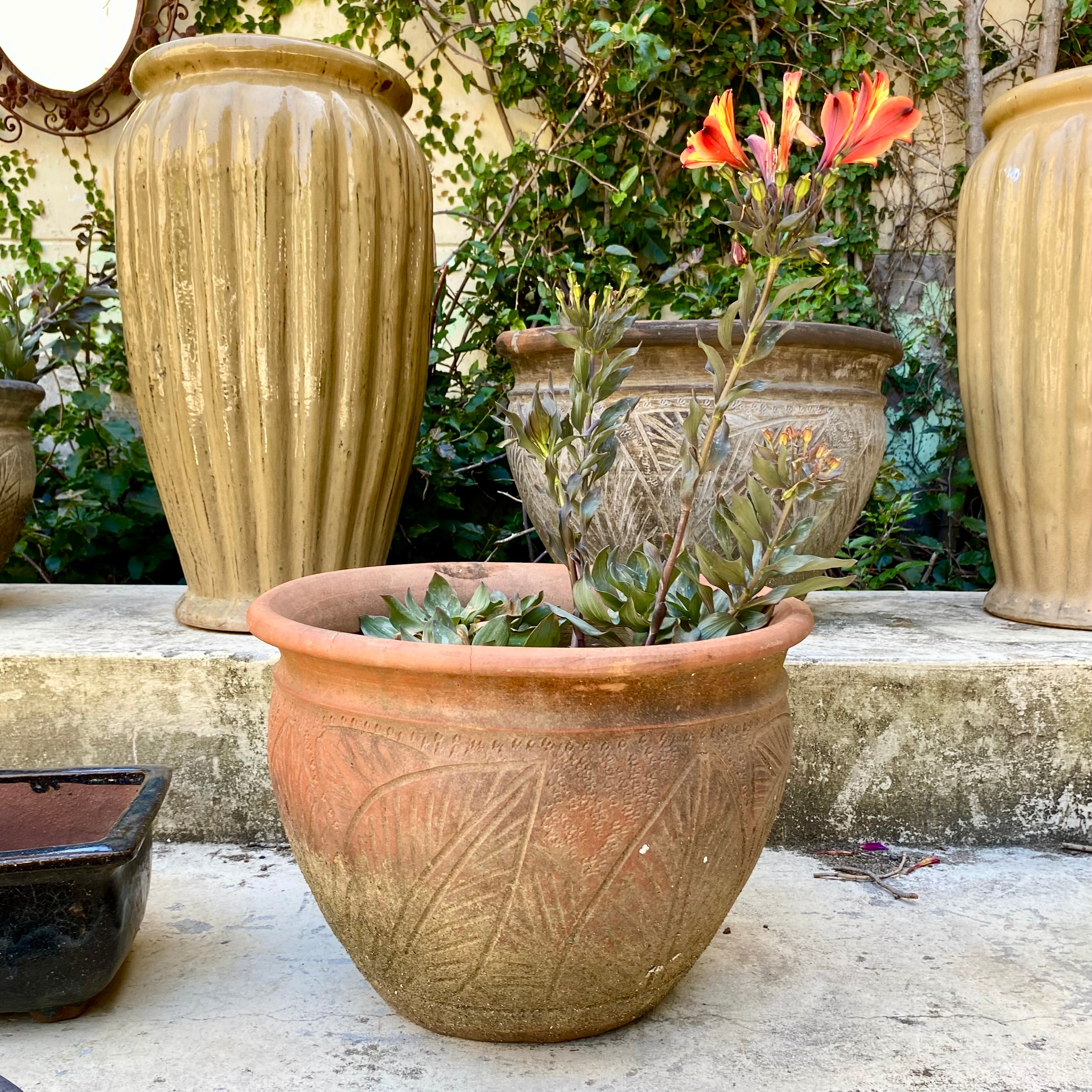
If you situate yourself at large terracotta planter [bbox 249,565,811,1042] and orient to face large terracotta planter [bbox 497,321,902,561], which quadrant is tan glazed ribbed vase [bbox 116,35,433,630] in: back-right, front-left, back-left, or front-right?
front-left

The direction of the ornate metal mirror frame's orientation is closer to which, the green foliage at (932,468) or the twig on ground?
the twig on ground

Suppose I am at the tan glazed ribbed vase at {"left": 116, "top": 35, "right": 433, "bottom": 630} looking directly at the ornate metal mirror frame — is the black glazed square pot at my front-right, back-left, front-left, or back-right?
back-left

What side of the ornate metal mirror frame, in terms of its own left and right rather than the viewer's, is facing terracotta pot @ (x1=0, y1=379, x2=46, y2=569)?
front

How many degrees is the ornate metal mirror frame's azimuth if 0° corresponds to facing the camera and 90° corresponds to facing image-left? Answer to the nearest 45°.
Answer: approximately 0°

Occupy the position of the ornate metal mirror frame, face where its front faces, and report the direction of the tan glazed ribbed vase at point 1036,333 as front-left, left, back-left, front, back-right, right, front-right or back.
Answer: front-left

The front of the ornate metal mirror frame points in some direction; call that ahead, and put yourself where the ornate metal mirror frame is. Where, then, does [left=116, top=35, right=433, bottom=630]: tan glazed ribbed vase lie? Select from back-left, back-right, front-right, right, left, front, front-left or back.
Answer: front

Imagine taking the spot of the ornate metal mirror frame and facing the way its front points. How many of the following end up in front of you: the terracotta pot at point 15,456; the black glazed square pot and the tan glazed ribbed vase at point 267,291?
3

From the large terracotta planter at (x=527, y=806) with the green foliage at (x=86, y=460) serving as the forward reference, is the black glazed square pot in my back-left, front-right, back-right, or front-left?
front-left

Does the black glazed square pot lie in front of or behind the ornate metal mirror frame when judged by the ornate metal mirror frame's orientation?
in front

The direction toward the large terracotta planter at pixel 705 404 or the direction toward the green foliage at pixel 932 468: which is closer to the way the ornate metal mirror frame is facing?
the large terracotta planter
